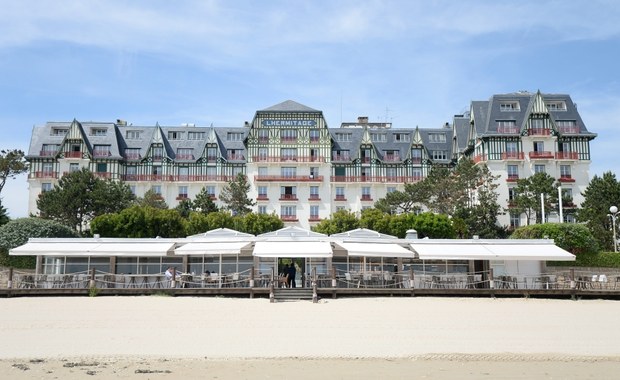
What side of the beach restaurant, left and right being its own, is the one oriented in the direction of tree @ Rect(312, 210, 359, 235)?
back

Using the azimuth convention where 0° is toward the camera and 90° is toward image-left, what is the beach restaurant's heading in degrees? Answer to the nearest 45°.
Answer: approximately 0°

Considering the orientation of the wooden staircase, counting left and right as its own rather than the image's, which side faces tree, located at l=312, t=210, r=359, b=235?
back

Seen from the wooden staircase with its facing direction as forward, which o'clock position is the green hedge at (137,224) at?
The green hedge is roughly at 5 o'clock from the wooden staircase.

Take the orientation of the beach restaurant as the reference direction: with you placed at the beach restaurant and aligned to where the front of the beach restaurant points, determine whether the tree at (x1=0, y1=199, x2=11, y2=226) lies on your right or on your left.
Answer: on your right

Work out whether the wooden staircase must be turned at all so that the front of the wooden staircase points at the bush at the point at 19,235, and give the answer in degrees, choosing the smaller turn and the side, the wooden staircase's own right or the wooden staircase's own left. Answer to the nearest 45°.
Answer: approximately 135° to the wooden staircase's own right

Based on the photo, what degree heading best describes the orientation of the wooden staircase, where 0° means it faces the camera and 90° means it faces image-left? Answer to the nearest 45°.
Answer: approximately 0°

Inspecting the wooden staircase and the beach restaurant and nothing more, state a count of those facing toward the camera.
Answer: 2

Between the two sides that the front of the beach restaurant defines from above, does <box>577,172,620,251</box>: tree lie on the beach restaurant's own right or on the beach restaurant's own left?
on the beach restaurant's own left

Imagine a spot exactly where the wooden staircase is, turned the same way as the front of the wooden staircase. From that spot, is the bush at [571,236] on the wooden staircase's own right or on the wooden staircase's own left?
on the wooden staircase's own left

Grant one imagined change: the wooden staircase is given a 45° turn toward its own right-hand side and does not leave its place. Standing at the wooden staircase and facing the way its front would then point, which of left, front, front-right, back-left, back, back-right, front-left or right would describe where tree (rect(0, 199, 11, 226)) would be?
right

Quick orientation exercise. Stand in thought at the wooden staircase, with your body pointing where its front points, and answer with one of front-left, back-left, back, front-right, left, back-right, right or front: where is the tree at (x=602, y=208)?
back-left

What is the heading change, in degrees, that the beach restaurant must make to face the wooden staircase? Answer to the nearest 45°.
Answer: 0° — it already faces it
